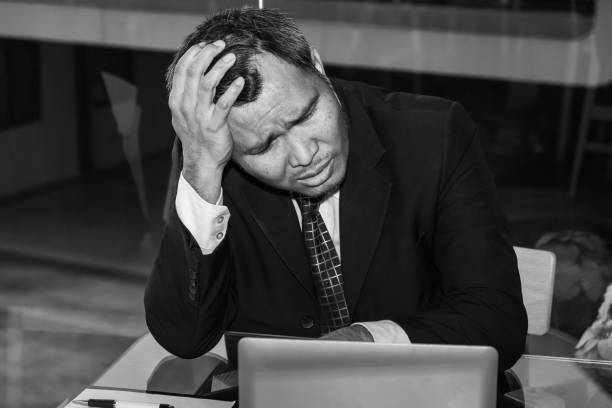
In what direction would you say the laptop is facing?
away from the camera

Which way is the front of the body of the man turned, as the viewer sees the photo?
toward the camera

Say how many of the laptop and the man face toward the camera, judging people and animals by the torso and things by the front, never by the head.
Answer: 1

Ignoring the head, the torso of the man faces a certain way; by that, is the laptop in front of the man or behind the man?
in front

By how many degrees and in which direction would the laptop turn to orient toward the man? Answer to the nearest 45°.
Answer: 0° — it already faces them

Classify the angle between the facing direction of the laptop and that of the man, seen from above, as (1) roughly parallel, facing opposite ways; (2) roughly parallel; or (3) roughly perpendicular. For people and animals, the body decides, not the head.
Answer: roughly parallel, facing opposite ways

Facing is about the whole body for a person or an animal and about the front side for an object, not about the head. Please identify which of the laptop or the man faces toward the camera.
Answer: the man
